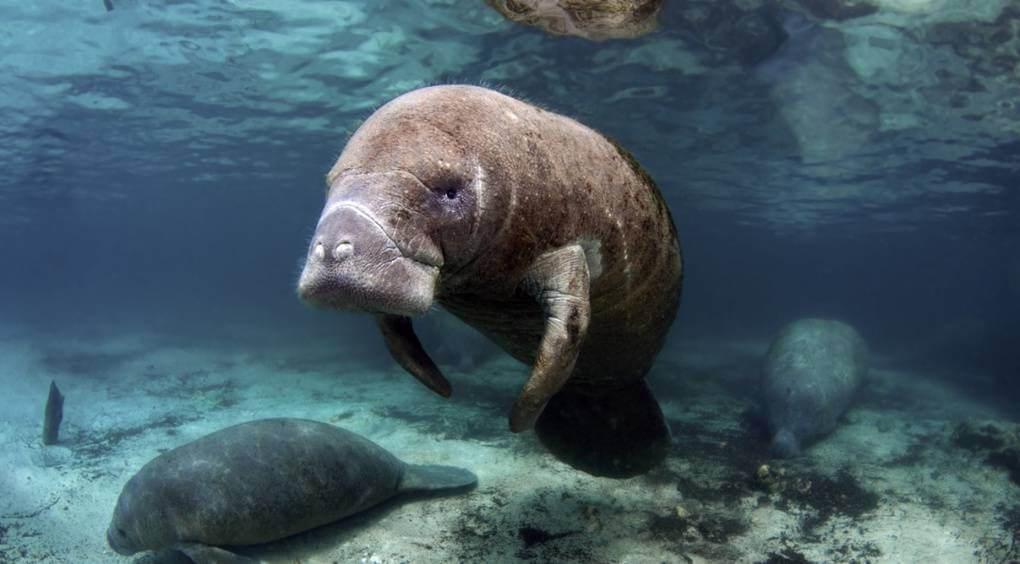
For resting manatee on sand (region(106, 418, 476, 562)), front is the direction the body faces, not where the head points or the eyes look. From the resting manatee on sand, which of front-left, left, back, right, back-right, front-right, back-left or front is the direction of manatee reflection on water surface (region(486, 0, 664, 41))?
back-right

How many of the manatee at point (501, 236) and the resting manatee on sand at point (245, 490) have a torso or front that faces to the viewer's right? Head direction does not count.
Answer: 0

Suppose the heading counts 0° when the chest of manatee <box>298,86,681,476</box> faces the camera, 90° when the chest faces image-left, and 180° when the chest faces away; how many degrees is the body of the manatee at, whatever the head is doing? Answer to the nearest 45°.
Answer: approximately 45°

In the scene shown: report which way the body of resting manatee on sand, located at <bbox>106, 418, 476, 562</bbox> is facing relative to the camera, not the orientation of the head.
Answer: to the viewer's left
